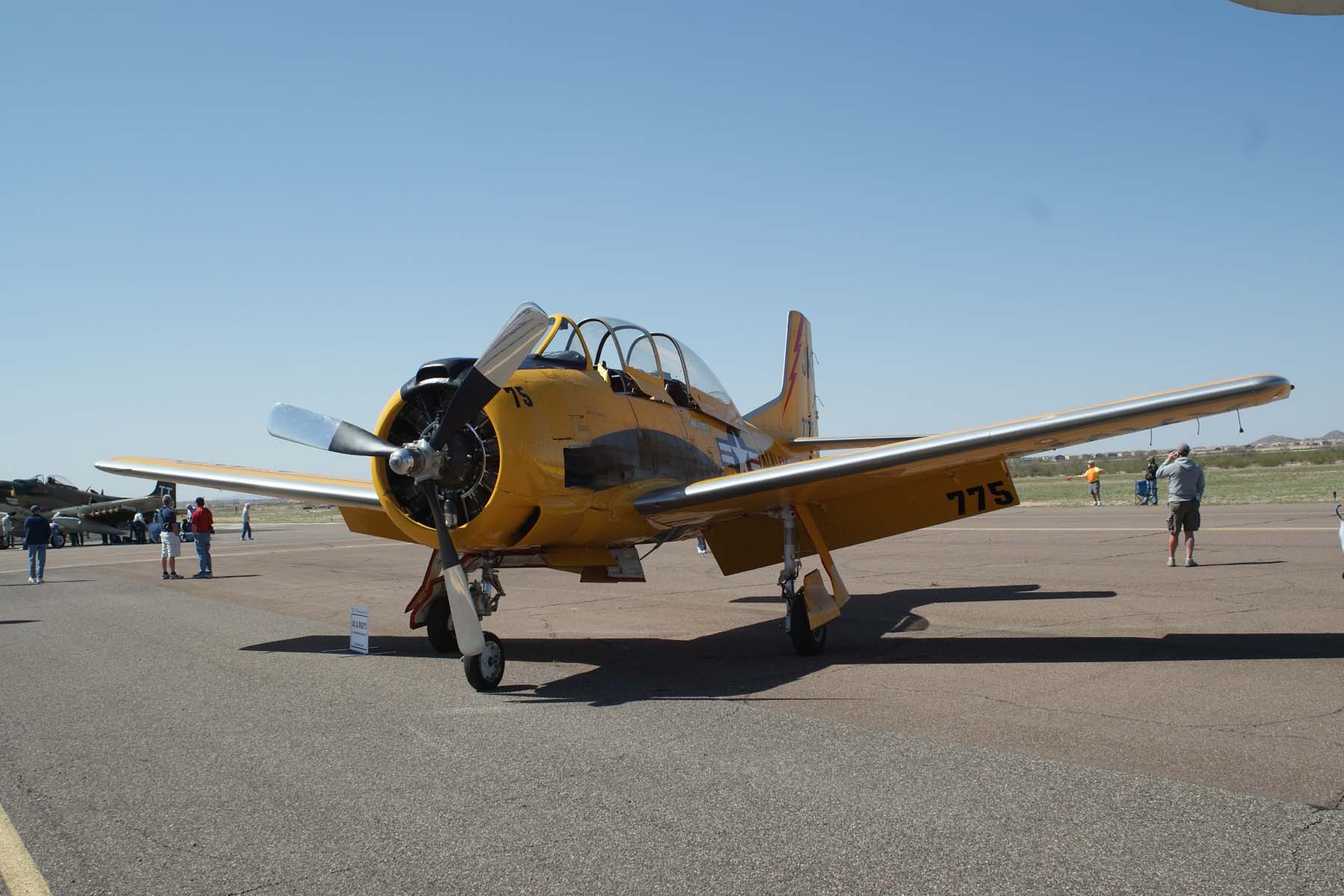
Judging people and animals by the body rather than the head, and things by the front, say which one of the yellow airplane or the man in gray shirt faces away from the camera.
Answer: the man in gray shirt

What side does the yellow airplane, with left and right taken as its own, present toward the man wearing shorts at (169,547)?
right

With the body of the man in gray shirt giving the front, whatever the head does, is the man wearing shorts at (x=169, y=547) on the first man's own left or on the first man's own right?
on the first man's own left

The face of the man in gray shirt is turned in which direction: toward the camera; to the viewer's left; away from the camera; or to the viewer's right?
away from the camera

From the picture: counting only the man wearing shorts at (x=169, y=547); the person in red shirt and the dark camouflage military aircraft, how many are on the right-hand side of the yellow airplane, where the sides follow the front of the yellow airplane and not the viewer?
3

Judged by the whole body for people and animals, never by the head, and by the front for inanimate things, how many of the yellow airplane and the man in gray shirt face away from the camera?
1

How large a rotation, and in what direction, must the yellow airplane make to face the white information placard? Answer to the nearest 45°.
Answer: approximately 90° to its right

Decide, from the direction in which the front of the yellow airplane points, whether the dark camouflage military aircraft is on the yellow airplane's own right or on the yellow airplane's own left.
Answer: on the yellow airplane's own right

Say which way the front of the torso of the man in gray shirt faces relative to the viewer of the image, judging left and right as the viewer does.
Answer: facing away from the viewer

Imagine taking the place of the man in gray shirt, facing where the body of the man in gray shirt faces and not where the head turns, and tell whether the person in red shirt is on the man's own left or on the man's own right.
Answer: on the man's own left

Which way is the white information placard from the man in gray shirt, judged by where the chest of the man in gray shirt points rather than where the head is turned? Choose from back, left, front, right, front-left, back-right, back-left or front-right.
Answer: back-left

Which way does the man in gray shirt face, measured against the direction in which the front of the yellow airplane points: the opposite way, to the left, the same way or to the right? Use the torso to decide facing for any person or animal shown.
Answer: the opposite way

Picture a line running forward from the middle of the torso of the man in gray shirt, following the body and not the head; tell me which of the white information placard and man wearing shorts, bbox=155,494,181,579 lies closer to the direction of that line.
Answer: the man wearing shorts

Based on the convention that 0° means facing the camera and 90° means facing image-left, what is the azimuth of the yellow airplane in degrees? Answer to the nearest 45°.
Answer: approximately 45°
